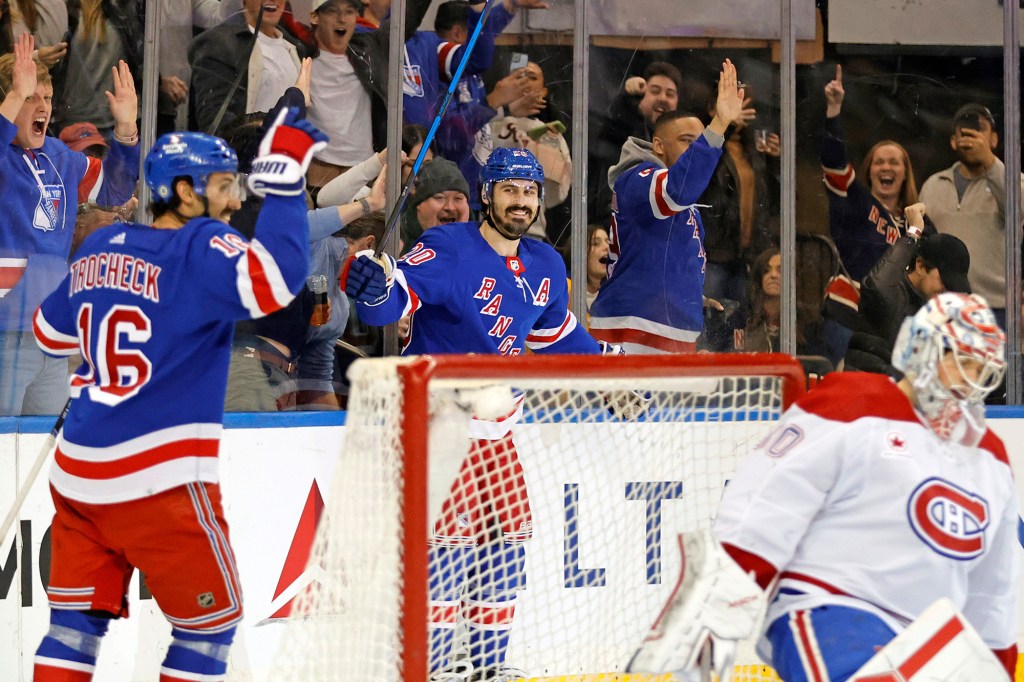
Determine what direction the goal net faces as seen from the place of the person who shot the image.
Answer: facing the viewer and to the right of the viewer

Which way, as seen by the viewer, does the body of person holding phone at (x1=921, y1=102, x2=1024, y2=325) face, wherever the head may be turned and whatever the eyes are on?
toward the camera

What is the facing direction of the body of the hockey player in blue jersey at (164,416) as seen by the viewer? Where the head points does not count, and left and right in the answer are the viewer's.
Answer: facing away from the viewer and to the right of the viewer

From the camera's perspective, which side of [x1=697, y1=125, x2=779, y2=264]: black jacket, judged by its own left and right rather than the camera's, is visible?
front
